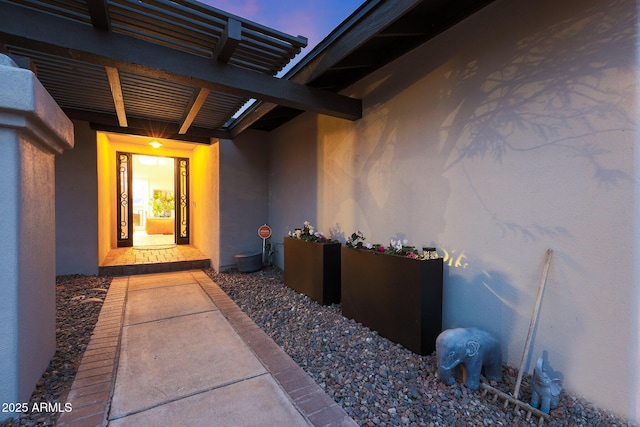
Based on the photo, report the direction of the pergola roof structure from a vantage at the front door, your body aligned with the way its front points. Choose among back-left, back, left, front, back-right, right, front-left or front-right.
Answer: front

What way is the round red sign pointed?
toward the camera

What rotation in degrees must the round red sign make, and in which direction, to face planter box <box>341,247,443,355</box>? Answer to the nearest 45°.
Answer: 0° — it already faces it

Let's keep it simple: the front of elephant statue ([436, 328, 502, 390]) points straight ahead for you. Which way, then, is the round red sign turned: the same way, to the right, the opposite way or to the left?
to the left

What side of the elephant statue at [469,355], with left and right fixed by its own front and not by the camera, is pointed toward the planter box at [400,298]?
right

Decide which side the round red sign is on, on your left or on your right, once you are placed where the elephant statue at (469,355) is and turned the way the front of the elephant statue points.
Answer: on your right

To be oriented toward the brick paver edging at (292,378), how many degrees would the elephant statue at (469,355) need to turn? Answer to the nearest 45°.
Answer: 0° — it already faces it

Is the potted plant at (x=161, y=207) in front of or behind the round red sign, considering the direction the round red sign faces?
behind

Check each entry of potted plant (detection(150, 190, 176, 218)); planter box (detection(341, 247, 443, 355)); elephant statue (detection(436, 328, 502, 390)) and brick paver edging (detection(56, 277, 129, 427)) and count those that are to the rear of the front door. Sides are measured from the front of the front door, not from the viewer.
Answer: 1

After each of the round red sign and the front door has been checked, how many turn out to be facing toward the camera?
2

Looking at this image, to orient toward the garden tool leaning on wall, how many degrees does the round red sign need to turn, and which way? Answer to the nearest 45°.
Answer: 0° — it already faces it

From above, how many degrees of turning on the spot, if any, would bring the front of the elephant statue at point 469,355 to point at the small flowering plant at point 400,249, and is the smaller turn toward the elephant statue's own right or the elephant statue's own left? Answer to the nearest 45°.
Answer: approximately 90° to the elephant statue's own right

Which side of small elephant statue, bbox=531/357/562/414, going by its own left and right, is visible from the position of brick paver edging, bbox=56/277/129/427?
front

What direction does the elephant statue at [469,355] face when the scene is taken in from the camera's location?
facing the viewer and to the left of the viewer
